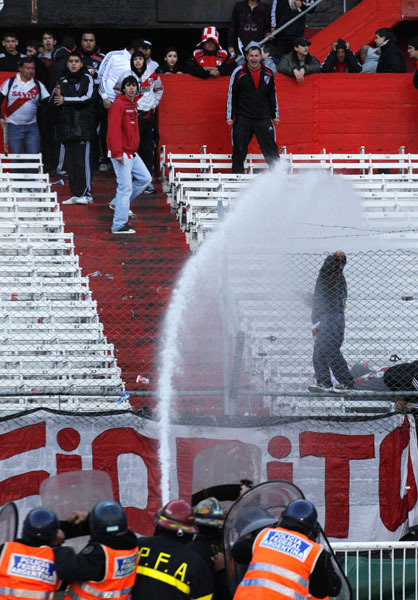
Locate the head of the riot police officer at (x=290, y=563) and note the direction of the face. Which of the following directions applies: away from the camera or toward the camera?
away from the camera

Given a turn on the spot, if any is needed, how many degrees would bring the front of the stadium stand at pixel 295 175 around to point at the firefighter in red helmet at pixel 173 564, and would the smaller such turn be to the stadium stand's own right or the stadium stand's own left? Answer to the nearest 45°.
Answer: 0° — it already faces them

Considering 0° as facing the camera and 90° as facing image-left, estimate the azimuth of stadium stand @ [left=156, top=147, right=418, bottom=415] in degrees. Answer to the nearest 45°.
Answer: approximately 0°

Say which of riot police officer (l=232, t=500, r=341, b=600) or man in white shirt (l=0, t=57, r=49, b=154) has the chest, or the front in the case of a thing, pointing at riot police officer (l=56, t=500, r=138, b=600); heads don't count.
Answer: the man in white shirt

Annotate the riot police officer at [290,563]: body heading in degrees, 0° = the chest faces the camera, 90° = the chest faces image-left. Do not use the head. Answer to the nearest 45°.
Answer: approximately 180°
